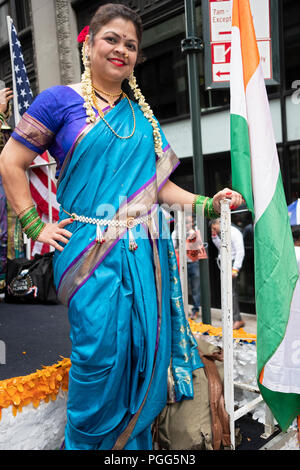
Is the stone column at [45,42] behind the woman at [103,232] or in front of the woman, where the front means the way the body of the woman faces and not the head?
behind

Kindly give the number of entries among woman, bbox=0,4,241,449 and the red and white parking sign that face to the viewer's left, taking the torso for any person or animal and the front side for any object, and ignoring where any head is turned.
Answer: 0

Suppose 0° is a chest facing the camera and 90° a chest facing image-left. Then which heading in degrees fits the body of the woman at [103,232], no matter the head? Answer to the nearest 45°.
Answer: approximately 315°
